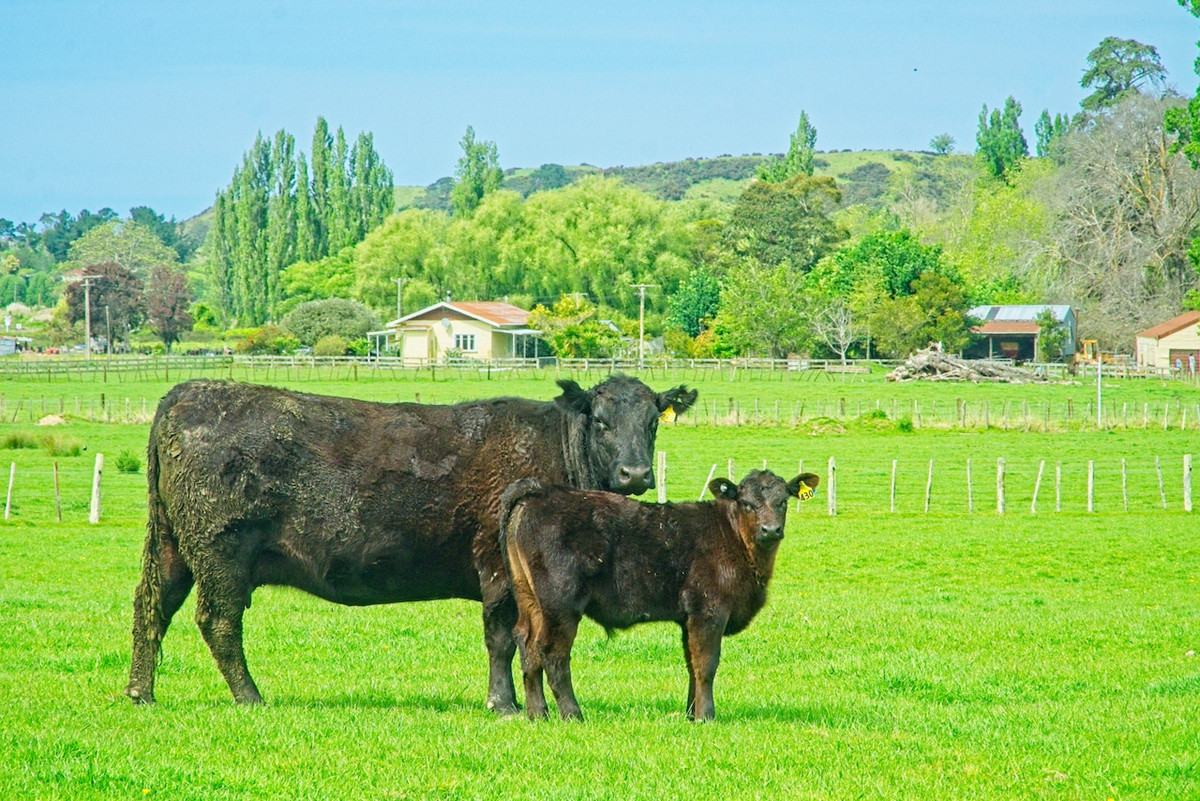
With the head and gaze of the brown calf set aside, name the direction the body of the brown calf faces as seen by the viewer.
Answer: to the viewer's right

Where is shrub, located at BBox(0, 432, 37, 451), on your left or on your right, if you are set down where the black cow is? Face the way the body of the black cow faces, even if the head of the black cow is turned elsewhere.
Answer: on your left

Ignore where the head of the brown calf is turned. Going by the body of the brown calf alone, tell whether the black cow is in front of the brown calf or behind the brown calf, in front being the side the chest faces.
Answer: behind

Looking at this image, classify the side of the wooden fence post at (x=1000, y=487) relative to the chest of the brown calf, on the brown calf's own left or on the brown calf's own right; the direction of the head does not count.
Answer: on the brown calf's own left

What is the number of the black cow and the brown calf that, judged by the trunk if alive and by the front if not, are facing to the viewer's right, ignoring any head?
2

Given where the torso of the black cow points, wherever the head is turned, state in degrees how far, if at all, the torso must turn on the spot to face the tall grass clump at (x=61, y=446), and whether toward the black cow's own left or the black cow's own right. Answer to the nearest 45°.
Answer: approximately 90° to the black cow's own left

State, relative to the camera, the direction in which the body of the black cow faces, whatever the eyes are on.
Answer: to the viewer's right

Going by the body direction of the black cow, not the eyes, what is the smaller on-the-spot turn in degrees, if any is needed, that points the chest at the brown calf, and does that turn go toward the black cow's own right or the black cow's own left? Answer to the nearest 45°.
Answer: approximately 45° to the black cow's own right

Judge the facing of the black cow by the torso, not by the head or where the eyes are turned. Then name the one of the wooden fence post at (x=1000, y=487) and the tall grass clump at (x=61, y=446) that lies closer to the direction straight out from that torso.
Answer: the wooden fence post
